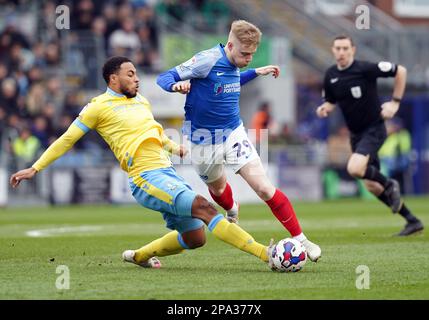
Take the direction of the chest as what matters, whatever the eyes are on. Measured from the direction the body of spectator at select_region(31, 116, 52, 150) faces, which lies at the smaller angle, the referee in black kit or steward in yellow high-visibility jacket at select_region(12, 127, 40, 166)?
the referee in black kit

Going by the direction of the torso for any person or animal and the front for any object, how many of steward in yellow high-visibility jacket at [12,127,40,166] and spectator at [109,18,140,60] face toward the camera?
2

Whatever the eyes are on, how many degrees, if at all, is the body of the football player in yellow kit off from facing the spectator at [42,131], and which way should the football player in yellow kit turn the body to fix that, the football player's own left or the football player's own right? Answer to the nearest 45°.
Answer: approximately 135° to the football player's own left

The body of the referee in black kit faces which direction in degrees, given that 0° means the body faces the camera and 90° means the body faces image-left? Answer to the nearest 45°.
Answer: approximately 45°

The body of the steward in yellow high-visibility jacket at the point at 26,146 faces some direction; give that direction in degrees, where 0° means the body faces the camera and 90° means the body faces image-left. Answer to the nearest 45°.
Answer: approximately 0°

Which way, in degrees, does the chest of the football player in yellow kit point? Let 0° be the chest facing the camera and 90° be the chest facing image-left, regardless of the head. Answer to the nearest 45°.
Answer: approximately 315°
